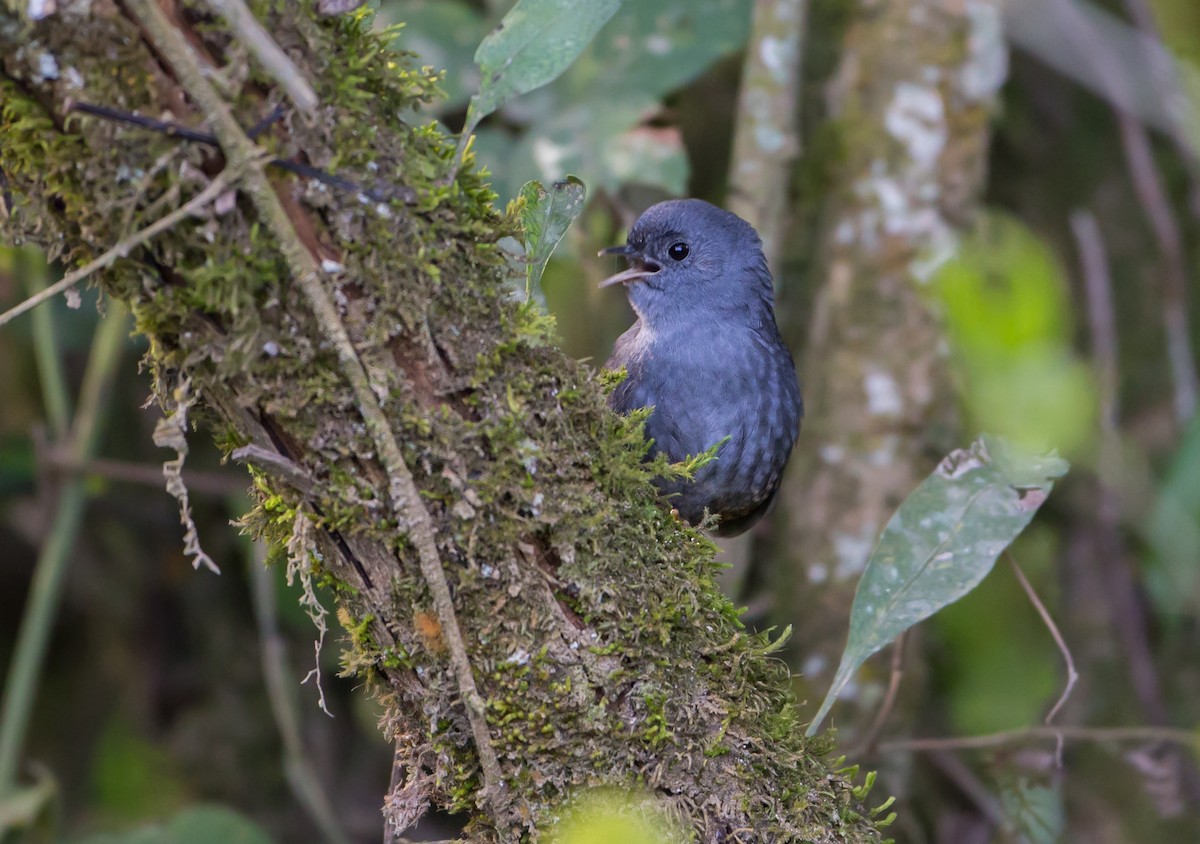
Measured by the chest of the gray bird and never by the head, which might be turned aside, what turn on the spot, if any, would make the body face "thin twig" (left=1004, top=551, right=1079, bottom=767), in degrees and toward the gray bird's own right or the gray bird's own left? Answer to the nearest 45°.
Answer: approximately 90° to the gray bird's own left

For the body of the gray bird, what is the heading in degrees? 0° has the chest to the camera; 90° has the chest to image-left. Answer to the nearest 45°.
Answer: approximately 90°

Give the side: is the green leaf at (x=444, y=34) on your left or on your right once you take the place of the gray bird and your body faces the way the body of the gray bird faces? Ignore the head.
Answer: on your right

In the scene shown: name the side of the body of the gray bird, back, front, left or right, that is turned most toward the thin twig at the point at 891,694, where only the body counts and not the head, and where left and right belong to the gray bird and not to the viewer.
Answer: left
